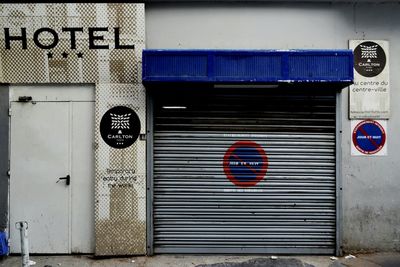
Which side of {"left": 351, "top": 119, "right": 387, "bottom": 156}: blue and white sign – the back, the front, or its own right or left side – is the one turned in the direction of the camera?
front

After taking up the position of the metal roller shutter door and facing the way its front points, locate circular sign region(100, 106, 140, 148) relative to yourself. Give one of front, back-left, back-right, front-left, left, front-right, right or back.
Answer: right

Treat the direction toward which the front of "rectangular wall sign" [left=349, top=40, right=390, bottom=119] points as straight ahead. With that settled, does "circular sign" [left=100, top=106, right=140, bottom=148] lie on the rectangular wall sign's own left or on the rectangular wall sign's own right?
on the rectangular wall sign's own right

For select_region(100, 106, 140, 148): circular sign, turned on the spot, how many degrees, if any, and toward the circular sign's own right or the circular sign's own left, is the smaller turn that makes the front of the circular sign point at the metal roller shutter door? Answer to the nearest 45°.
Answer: approximately 90° to the circular sign's own left

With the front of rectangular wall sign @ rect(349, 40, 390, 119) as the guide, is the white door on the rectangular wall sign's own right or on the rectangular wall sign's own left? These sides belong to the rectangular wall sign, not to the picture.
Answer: on the rectangular wall sign's own right

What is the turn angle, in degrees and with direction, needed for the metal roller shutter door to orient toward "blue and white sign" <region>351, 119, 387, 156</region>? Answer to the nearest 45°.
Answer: approximately 90° to its left

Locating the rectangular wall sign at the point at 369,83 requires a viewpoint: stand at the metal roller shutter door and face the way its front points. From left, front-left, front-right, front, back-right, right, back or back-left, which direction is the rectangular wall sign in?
left

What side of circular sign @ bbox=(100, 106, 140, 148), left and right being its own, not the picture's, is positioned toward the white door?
right

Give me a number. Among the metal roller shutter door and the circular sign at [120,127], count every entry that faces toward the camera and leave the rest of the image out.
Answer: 2

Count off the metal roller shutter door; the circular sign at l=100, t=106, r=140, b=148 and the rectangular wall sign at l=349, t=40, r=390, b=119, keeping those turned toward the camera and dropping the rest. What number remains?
3

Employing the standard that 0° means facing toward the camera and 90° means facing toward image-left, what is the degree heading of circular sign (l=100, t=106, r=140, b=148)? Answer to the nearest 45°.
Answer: approximately 0°

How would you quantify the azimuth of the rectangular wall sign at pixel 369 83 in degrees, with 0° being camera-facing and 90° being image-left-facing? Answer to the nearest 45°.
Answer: approximately 0°
